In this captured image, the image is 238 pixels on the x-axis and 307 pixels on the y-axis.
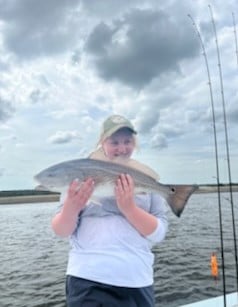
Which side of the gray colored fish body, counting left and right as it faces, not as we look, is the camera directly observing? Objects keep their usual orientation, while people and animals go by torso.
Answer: left
